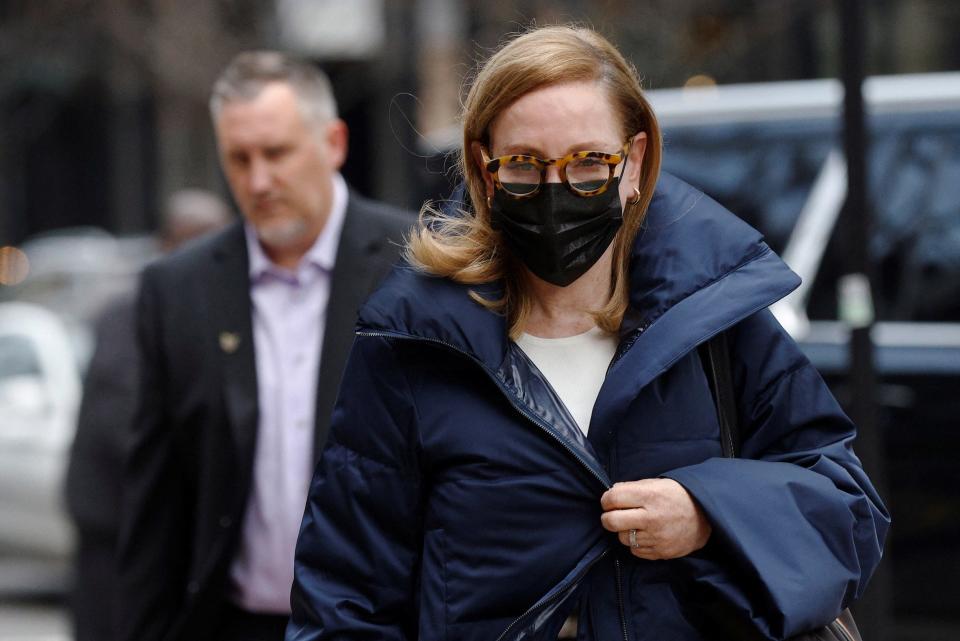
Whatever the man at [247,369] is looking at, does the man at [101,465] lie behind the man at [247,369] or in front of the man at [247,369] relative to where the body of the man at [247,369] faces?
behind

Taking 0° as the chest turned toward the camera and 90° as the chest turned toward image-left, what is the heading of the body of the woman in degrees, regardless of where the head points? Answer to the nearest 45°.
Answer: approximately 0°

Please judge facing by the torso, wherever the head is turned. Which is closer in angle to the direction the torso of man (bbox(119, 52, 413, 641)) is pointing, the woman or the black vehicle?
the woman

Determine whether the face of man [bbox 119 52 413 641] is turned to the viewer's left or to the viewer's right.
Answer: to the viewer's left

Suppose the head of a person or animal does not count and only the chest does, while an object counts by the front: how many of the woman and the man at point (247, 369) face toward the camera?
2

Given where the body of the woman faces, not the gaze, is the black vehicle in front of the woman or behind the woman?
behind
